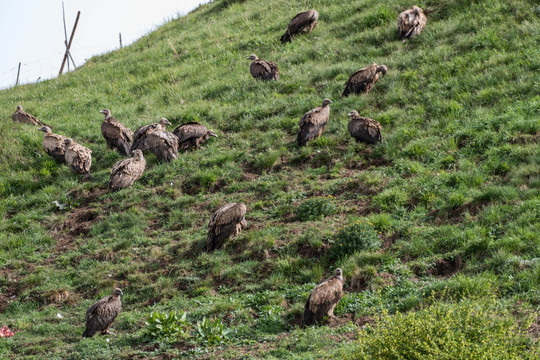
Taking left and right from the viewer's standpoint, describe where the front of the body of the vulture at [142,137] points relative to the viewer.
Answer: facing to the right of the viewer

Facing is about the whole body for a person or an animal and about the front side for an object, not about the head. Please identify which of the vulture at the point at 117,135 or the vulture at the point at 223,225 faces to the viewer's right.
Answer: the vulture at the point at 223,225

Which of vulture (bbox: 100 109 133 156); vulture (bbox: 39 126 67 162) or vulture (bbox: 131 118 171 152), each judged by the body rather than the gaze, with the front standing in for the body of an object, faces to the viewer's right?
vulture (bbox: 131 118 171 152)

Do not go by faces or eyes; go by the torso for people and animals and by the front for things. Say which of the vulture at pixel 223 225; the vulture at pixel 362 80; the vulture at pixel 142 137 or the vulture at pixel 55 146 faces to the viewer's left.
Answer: the vulture at pixel 55 146

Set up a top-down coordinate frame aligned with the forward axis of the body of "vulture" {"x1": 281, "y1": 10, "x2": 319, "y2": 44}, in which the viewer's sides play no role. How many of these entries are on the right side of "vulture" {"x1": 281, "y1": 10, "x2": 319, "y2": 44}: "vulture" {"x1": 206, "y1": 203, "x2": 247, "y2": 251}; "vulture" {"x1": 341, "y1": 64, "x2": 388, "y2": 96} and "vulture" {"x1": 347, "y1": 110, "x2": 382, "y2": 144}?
3

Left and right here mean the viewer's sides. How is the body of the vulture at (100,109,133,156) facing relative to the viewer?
facing to the left of the viewer

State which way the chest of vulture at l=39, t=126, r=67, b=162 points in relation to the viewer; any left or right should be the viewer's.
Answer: facing to the left of the viewer

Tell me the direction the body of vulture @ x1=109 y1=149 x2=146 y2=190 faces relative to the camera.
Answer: to the viewer's right

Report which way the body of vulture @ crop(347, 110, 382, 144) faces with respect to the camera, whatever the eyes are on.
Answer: to the viewer's left

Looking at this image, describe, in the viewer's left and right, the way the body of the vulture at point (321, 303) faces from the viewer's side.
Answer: facing to the right of the viewer

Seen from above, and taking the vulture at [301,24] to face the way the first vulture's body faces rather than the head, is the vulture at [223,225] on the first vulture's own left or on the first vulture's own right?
on the first vulture's own right
